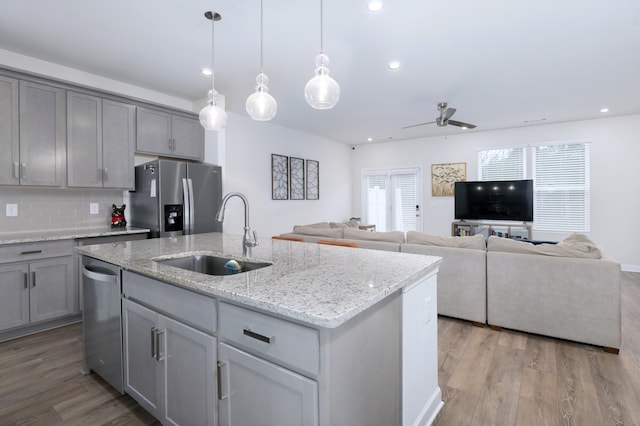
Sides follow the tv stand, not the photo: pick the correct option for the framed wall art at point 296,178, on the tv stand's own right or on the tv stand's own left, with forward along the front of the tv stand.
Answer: on the tv stand's own right

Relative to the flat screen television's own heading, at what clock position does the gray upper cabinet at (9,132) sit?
The gray upper cabinet is roughly at 1 o'clock from the flat screen television.

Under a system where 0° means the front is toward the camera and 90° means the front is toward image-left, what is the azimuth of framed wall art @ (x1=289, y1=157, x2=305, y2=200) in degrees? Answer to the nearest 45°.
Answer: approximately 315°

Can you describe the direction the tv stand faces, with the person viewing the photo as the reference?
facing the viewer

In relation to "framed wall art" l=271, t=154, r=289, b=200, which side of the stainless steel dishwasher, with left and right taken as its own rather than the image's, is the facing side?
back

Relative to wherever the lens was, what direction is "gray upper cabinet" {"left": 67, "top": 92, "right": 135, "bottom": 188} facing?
facing the viewer and to the right of the viewer

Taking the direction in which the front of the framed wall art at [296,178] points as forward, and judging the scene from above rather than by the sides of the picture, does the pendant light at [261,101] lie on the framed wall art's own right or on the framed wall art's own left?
on the framed wall art's own right

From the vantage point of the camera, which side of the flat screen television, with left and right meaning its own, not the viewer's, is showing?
front

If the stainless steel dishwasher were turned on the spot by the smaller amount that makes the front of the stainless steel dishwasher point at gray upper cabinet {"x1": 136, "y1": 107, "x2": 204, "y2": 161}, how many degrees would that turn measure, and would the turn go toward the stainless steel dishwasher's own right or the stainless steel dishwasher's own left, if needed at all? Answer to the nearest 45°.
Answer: approximately 135° to the stainless steel dishwasher's own right

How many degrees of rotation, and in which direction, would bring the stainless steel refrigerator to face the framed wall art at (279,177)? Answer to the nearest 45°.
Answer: approximately 90° to its left

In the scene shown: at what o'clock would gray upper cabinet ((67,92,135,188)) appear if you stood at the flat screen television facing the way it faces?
The gray upper cabinet is roughly at 1 o'clock from the flat screen television.

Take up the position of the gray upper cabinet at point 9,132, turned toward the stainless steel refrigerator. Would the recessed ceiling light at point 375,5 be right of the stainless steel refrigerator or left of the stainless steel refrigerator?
right

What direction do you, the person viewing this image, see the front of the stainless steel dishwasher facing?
facing the viewer and to the left of the viewer

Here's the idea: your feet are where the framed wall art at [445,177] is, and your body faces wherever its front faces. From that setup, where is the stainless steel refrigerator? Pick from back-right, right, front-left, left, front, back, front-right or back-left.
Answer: front-right

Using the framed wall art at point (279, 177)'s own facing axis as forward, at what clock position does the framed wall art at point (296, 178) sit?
the framed wall art at point (296, 178) is roughly at 9 o'clock from the framed wall art at point (279, 177).
